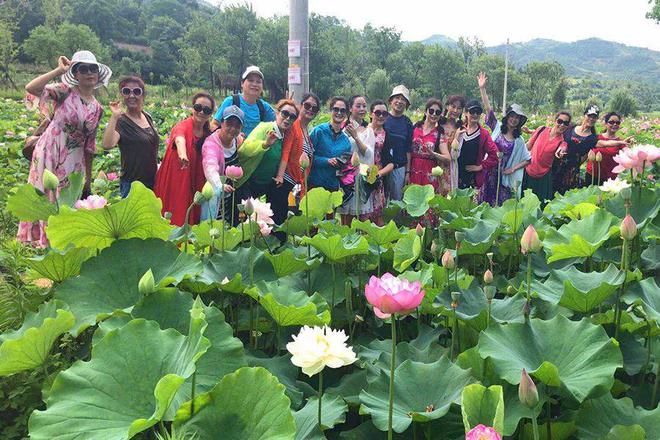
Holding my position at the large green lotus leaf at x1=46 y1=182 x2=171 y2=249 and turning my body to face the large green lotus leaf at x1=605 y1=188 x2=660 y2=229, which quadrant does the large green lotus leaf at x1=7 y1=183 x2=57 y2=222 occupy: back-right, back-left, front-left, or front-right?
back-left

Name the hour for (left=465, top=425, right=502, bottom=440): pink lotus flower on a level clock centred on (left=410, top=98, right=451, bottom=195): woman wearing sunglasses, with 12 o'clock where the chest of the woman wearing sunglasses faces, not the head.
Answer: The pink lotus flower is roughly at 12 o'clock from the woman wearing sunglasses.

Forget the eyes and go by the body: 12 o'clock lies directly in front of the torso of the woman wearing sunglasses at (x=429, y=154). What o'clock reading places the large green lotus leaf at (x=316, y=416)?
The large green lotus leaf is roughly at 12 o'clock from the woman wearing sunglasses.
